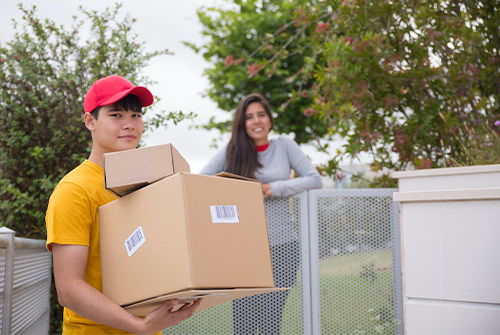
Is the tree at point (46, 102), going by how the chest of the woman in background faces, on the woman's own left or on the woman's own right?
on the woman's own right

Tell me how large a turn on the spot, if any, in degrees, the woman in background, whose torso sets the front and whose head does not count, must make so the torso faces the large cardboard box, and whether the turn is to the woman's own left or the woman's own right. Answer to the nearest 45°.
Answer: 0° — they already face it

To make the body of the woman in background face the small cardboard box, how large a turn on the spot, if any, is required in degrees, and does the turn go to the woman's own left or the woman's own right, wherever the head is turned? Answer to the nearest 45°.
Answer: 0° — they already face it

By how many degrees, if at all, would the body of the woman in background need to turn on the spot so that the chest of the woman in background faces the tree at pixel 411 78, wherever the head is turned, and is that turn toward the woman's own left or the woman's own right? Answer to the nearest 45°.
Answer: approximately 135° to the woman's own left

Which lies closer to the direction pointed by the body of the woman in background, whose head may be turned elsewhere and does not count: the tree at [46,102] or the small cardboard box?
the small cardboard box

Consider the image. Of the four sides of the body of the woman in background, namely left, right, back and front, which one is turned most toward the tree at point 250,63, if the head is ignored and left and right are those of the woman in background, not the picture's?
back

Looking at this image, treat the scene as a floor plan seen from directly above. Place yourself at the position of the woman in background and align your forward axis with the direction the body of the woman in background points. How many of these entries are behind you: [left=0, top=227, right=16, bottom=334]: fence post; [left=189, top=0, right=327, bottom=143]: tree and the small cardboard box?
1

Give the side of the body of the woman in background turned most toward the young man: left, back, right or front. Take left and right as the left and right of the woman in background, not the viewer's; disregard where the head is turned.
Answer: front

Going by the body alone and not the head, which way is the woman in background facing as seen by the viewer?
toward the camera
